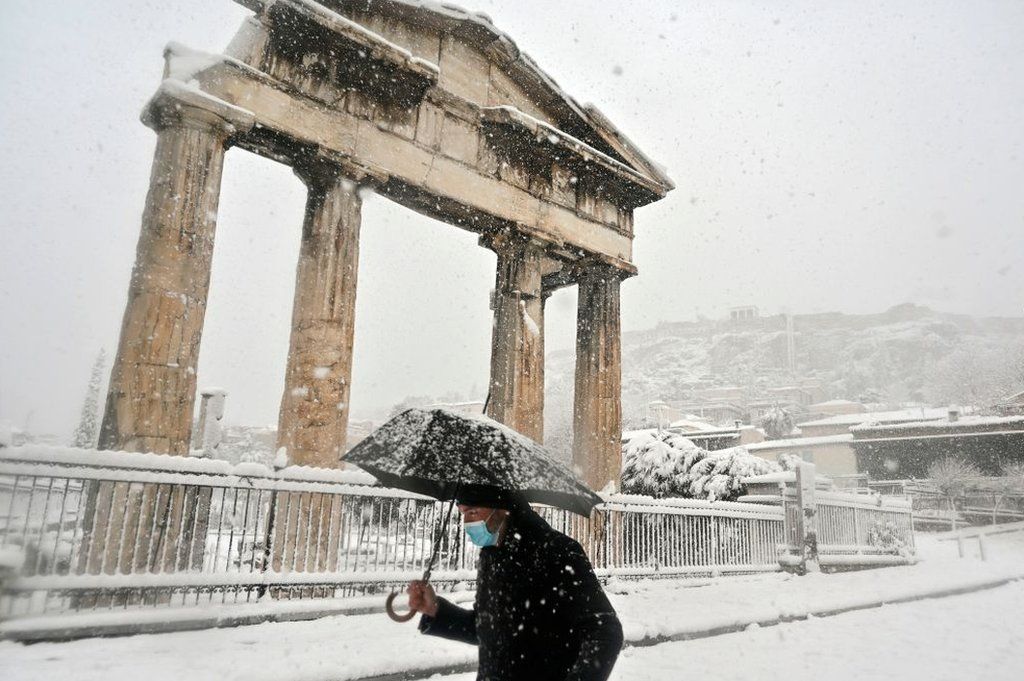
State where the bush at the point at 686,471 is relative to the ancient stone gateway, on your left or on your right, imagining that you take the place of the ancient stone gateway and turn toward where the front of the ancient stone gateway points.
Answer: on your left

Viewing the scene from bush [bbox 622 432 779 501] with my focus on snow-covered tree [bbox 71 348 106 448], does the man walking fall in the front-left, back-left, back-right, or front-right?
back-left

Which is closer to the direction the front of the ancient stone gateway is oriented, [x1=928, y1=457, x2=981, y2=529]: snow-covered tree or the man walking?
the man walking

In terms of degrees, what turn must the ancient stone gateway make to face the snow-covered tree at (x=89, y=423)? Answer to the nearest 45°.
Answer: approximately 180°
